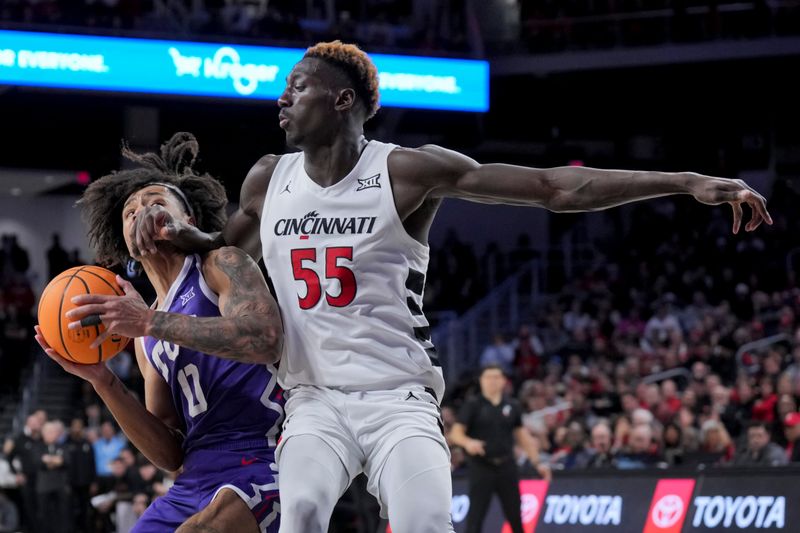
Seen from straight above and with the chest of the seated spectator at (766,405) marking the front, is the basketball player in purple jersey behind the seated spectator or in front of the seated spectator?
in front

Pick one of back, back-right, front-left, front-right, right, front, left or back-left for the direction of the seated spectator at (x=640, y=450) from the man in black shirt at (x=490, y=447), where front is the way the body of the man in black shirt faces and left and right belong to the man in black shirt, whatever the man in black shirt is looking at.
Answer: back-left

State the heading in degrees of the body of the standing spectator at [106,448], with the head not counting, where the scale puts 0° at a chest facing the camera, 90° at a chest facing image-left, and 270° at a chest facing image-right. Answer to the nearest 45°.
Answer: approximately 0°

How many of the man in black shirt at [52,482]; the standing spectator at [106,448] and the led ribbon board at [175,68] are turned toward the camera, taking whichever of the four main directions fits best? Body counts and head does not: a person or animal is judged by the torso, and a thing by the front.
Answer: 3

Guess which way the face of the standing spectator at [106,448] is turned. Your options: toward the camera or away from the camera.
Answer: toward the camera

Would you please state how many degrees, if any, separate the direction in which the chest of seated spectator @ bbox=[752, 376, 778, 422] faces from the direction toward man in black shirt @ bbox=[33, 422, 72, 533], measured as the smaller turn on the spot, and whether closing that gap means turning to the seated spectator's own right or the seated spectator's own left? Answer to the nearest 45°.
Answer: approximately 45° to the seated spectator's own right

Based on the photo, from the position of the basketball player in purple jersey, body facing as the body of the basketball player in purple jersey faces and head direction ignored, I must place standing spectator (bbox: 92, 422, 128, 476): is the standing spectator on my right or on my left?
on my right

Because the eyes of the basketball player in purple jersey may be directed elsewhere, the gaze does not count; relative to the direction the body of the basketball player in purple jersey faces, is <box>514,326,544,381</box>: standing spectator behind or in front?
behind

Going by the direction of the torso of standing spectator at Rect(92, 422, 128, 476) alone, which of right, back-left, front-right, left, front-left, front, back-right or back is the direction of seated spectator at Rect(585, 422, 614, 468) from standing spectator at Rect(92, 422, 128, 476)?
front-left

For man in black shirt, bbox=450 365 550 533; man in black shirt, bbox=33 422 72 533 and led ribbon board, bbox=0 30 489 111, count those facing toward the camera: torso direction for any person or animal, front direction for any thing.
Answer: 3

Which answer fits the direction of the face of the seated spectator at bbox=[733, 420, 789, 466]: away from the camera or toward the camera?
toward the camera

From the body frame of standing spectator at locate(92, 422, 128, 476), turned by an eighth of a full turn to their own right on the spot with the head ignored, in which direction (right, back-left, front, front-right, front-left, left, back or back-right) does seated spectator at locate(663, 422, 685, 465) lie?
left

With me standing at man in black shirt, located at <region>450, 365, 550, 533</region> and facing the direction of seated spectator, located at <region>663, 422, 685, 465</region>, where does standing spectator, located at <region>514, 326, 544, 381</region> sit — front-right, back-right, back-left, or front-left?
front-left
